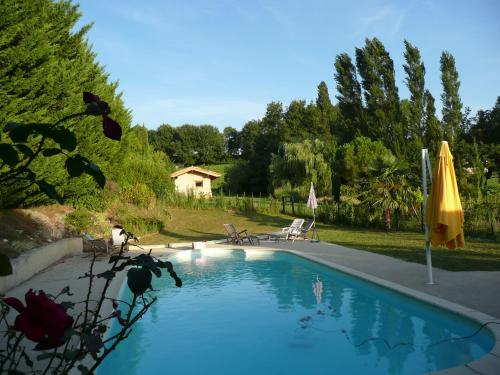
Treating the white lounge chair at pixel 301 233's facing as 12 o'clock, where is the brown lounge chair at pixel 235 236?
the brown lounge chair at pixel 235 236 is roughly at 1 o'clock from the white lounge chair at pixel 301 233.

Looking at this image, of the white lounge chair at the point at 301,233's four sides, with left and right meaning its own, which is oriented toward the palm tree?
back

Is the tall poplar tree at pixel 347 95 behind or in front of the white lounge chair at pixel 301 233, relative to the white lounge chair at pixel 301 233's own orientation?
behind

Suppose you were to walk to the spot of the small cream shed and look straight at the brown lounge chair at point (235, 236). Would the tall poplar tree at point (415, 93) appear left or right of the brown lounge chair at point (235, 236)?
left

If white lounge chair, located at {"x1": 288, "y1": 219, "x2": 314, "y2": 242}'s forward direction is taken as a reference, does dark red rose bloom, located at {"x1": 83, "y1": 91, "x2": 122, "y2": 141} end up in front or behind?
in front

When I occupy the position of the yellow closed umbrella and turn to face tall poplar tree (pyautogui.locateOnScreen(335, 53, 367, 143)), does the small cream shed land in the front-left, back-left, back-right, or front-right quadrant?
front-left

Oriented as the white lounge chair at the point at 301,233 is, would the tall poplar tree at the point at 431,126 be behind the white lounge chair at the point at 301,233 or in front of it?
behind

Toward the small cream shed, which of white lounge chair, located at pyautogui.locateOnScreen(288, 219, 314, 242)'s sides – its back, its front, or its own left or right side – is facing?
right

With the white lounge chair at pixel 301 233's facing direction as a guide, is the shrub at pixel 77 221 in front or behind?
in front

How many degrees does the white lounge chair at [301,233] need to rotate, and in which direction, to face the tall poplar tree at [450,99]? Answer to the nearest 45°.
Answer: approximately 180°

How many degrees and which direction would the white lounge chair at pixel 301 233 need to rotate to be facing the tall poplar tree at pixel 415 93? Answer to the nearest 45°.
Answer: approximately 180°

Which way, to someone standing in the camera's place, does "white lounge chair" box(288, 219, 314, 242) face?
facing the viewer and to the left of the viewer

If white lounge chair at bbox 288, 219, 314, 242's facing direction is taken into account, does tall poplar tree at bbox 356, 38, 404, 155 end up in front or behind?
behind
